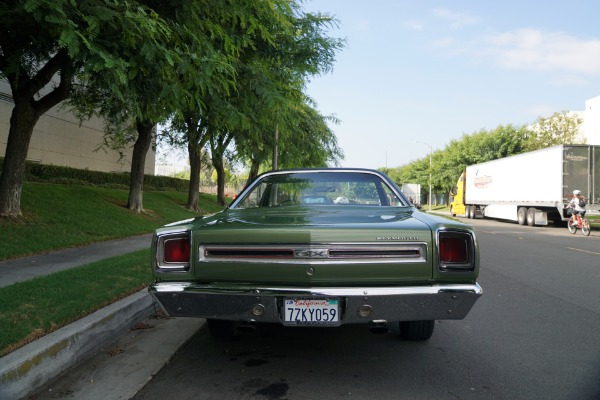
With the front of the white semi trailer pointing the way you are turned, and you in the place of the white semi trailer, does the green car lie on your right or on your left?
on your left

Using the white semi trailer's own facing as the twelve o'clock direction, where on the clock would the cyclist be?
The cyclist is roughly at 7 o'clock from the white semi trailer.

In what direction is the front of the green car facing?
away from the camera

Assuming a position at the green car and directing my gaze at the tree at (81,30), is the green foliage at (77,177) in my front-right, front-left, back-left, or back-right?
front-right

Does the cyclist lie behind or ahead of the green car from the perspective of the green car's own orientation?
ahead

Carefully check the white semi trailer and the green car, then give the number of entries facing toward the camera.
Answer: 0

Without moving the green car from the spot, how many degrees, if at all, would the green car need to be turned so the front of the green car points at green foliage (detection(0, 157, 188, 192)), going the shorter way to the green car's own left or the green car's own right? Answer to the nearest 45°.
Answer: approximately 45° to the green car's own left

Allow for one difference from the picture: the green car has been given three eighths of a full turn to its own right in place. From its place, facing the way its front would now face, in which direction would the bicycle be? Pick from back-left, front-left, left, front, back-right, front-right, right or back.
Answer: left

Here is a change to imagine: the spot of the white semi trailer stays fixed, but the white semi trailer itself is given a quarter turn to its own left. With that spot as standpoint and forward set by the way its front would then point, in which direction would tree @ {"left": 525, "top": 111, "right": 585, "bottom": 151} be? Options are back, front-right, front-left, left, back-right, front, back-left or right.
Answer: back-right

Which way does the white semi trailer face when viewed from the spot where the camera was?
facing away from the viewer and to the left of the viewer

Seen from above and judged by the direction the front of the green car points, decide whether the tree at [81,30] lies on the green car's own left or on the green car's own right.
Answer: on the green car's own left

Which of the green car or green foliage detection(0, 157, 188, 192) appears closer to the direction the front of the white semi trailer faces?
the green foliage

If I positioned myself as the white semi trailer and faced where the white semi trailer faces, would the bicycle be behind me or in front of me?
behind

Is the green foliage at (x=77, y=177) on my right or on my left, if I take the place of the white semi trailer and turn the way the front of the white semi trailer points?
on my left
